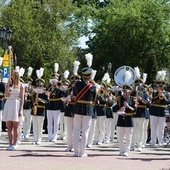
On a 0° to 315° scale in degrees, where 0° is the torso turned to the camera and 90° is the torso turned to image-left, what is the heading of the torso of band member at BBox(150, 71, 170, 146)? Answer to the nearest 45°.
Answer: approximately 0°

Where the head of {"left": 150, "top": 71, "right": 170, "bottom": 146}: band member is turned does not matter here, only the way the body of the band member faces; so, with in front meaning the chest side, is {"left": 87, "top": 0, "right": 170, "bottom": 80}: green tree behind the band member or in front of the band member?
behind

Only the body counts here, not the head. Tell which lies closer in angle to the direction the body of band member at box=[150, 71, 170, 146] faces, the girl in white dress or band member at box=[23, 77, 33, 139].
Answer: the girl in white dress

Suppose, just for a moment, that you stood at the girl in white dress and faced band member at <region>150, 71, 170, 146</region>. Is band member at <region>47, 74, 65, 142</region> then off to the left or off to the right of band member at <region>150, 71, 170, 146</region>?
left
